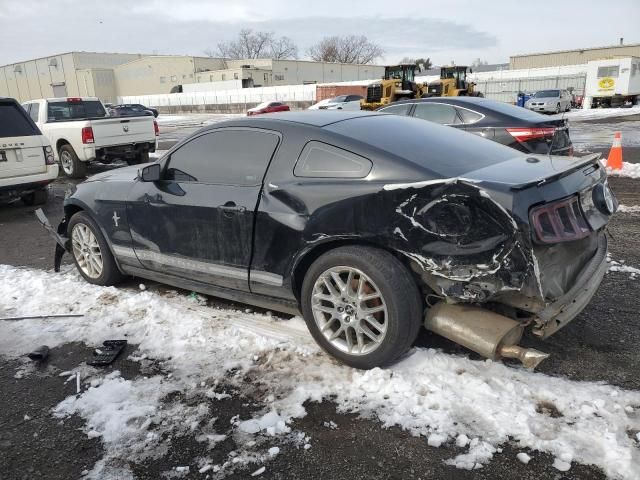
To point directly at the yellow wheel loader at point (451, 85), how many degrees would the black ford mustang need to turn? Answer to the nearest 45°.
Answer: approximately 45° to its right

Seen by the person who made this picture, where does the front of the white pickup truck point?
facing away from the viewer and to the left of the viewer

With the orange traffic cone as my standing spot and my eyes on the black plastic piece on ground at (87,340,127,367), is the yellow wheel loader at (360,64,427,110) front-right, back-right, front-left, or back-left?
back-right

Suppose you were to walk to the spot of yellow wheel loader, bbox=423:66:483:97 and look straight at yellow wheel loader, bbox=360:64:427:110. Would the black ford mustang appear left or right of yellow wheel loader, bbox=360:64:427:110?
left

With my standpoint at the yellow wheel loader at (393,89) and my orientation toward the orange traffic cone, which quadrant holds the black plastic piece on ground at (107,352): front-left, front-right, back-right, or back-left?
front-right

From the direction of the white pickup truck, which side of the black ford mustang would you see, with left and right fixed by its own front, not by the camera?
front

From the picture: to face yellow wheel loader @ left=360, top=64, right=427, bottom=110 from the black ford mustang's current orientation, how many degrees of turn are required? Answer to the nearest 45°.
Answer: approximately 45° to its right

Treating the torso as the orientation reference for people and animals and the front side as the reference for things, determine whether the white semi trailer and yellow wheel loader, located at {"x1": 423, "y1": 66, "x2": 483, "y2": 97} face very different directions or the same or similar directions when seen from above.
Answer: very different directions

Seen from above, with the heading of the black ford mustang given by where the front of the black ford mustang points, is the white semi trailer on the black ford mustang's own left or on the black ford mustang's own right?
on the black ford mustang's own right

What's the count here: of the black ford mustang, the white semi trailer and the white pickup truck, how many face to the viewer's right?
0

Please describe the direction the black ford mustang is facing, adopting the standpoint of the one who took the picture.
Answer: facing away from the viewer and to the left of the viewer
